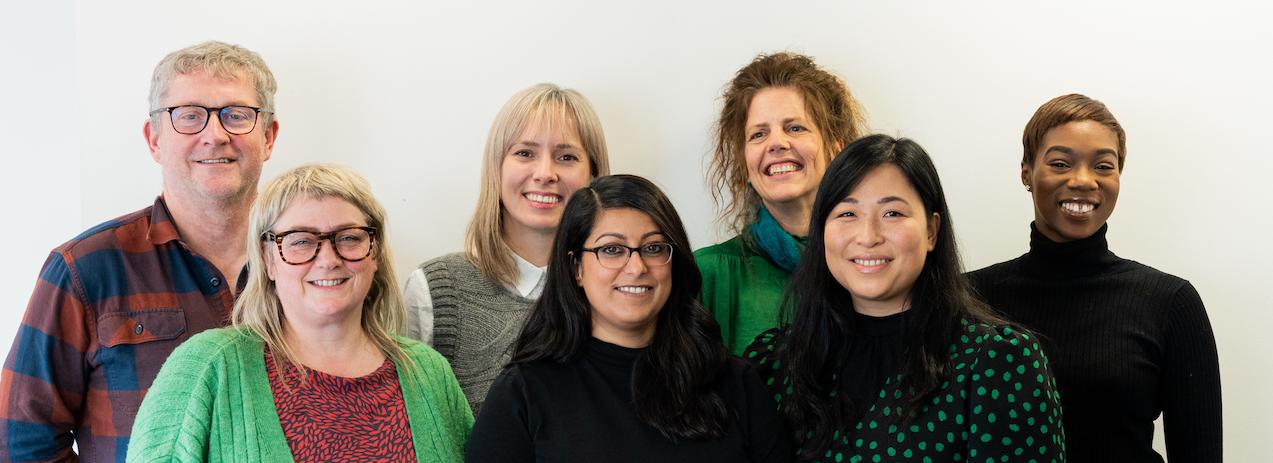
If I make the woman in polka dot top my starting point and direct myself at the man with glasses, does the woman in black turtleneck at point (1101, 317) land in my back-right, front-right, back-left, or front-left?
back-right

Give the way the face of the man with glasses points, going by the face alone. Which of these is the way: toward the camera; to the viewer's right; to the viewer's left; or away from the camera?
toward the camera

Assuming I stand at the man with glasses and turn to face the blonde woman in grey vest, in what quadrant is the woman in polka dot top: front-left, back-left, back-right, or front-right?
front-right

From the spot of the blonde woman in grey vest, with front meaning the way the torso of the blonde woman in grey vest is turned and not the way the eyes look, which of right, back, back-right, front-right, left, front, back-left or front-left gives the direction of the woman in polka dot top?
front

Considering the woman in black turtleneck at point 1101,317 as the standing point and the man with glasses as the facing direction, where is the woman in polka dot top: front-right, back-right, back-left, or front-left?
front-left

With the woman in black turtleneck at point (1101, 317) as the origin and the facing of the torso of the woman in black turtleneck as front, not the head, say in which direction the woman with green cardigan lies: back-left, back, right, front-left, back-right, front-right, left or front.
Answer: front-right

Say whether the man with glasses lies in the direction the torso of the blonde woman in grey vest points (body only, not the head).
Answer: no

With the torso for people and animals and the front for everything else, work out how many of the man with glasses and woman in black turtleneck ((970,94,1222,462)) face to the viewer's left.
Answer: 0

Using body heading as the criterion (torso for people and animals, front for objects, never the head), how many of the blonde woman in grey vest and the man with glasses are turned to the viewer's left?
0

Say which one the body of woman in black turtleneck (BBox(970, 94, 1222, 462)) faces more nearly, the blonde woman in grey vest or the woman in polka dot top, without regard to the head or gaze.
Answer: the woman in polka dot top

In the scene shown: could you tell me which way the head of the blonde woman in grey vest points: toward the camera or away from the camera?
toward the camera

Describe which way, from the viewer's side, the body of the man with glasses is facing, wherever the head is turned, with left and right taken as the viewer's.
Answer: facing the viewer and to the right of the viewer

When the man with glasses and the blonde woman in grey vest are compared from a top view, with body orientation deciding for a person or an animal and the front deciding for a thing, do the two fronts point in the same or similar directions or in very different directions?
same or similar directions

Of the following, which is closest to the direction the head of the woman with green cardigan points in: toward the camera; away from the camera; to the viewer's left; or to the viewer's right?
toward the camera

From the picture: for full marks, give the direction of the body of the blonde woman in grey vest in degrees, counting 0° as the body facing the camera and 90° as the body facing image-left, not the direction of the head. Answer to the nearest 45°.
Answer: approximately 315°

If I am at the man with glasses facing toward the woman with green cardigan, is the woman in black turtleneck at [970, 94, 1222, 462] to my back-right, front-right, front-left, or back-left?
front-left

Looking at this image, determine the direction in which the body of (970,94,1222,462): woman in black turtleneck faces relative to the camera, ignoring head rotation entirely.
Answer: toward the camera

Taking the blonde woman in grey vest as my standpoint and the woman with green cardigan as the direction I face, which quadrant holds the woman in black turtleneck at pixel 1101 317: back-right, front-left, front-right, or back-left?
back-left
